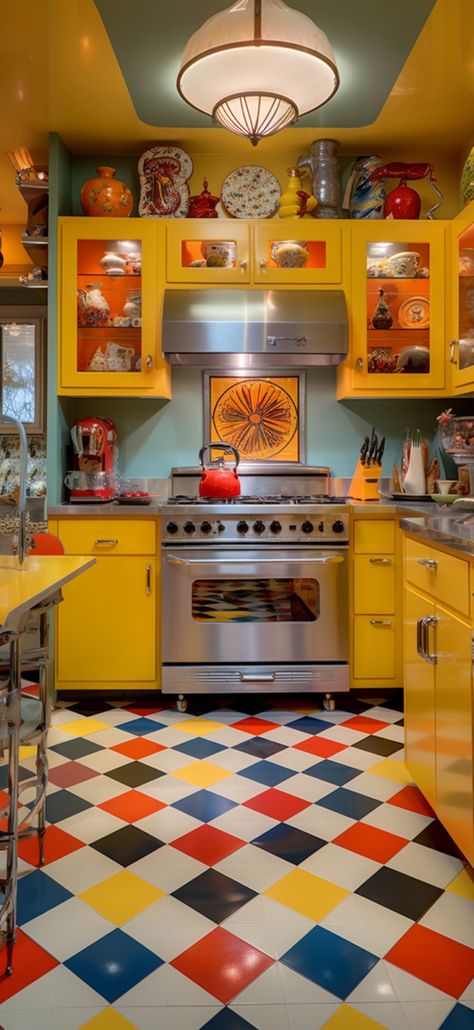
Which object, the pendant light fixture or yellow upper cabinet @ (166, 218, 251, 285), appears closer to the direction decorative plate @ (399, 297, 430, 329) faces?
the pendant light fixture

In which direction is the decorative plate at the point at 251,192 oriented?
toward the camera

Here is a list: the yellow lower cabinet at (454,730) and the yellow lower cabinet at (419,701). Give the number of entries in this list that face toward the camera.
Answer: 0

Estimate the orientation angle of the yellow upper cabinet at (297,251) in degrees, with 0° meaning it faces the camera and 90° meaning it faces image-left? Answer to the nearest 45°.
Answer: approximately 0°

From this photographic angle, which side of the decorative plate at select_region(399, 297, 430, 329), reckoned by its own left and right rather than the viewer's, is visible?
front

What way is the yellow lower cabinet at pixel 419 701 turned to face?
to the viewer's left

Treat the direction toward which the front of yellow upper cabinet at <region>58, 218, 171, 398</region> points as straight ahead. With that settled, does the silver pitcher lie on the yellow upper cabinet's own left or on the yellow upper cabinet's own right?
on the yellow upper cabinet's own left

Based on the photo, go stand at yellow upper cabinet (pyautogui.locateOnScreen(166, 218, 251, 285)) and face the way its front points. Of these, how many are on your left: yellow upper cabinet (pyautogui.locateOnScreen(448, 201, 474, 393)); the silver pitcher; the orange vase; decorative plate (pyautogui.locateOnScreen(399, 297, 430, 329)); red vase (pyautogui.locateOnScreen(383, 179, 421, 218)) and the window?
4

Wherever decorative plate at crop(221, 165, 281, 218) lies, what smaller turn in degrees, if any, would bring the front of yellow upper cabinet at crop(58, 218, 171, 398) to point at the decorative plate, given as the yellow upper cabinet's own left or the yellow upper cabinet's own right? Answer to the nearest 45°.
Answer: approximately 90° to the yellow upper cabinet's own left

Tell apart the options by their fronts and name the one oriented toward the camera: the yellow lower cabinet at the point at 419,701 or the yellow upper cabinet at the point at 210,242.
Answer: the yellow upper cabinet

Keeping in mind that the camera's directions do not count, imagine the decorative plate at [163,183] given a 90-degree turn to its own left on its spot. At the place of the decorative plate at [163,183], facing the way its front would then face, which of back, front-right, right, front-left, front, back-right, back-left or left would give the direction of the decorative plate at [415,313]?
front

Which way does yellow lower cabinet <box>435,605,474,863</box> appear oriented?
to the viewer's left

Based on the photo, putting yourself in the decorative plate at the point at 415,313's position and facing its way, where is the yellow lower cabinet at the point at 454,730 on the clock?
The yellow lower cabinet is roughly at 12 o'clock from the decorative plate.
